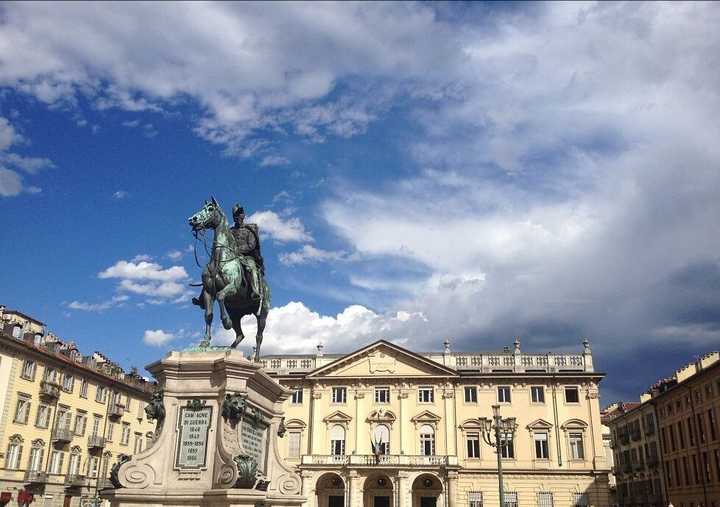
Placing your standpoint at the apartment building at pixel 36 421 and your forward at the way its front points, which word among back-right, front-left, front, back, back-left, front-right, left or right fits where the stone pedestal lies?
front-right

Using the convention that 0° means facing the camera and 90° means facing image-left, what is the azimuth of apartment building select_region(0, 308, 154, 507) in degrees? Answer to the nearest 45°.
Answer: approximately 315°

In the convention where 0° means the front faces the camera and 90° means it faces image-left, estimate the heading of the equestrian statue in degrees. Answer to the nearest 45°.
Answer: approximately 45°

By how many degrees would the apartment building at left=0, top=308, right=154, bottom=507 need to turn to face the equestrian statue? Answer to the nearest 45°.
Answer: approximately 45° to its right
